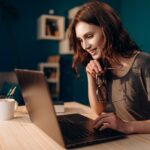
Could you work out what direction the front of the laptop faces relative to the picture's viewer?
facing away from the viewer and to the right of the viewer

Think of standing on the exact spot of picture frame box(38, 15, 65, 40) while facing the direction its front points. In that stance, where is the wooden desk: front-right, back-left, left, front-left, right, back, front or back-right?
front

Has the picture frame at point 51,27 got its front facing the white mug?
yes

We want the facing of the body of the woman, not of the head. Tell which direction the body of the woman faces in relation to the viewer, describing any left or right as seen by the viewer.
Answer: facing the viewer and to the left of the viewer

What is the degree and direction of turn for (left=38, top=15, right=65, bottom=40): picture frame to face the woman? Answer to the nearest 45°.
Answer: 0° — it already faces them

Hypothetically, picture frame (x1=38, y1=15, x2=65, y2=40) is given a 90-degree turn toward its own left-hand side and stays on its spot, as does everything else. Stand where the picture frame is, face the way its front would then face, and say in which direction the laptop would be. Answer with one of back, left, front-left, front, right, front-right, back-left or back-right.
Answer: right

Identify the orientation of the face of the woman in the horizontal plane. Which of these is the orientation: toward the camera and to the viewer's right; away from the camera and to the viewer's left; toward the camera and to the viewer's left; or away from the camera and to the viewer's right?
toward the camera and to the viewer's left

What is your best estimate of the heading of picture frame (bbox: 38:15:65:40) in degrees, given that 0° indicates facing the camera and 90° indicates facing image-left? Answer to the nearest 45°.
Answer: approximately 0°

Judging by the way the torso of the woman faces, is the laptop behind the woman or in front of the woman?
in front

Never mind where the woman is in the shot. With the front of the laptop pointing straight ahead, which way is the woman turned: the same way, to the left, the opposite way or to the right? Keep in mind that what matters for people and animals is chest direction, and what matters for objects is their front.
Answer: the opposite way
